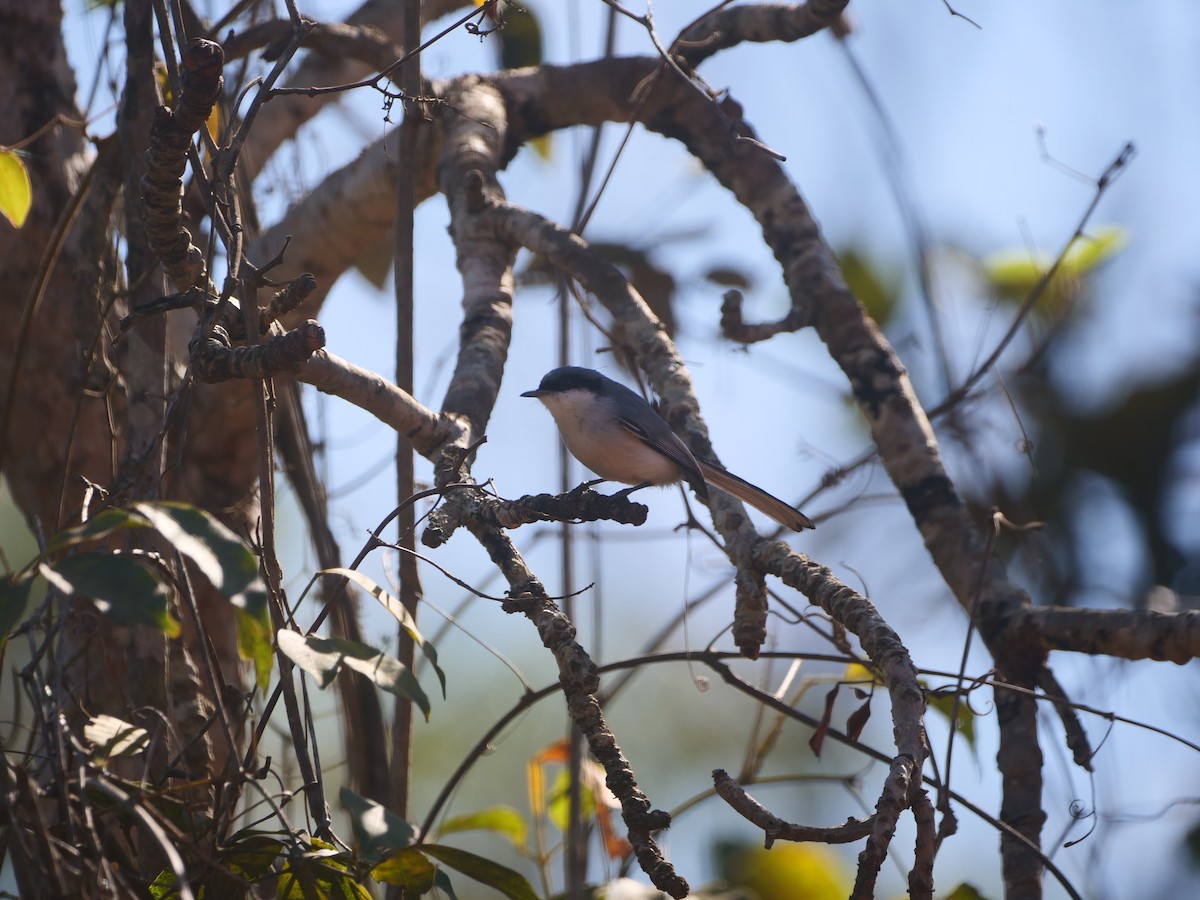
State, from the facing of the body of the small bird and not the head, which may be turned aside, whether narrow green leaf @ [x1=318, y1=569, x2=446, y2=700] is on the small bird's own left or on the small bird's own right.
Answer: on the small bird's own left

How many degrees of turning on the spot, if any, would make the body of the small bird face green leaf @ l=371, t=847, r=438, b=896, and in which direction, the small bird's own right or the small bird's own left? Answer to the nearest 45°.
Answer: approximately 90° to the small bird's own left

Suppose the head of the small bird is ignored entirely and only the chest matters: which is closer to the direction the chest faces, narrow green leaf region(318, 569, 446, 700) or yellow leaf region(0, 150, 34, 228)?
the yellow leaf

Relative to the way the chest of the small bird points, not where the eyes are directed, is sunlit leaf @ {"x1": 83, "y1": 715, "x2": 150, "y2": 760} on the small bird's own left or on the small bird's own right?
on the small bird's own left

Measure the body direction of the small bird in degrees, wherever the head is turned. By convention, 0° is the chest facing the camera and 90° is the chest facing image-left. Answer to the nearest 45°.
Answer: approximately 90°

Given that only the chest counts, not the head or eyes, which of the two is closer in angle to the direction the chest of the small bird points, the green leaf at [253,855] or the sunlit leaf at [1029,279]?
the green leaf

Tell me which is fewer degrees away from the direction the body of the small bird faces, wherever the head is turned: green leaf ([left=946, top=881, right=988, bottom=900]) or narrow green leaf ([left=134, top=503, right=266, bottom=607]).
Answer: the narrow green leaf

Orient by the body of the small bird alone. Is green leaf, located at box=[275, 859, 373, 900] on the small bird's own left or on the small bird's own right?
on the small bird's own left
